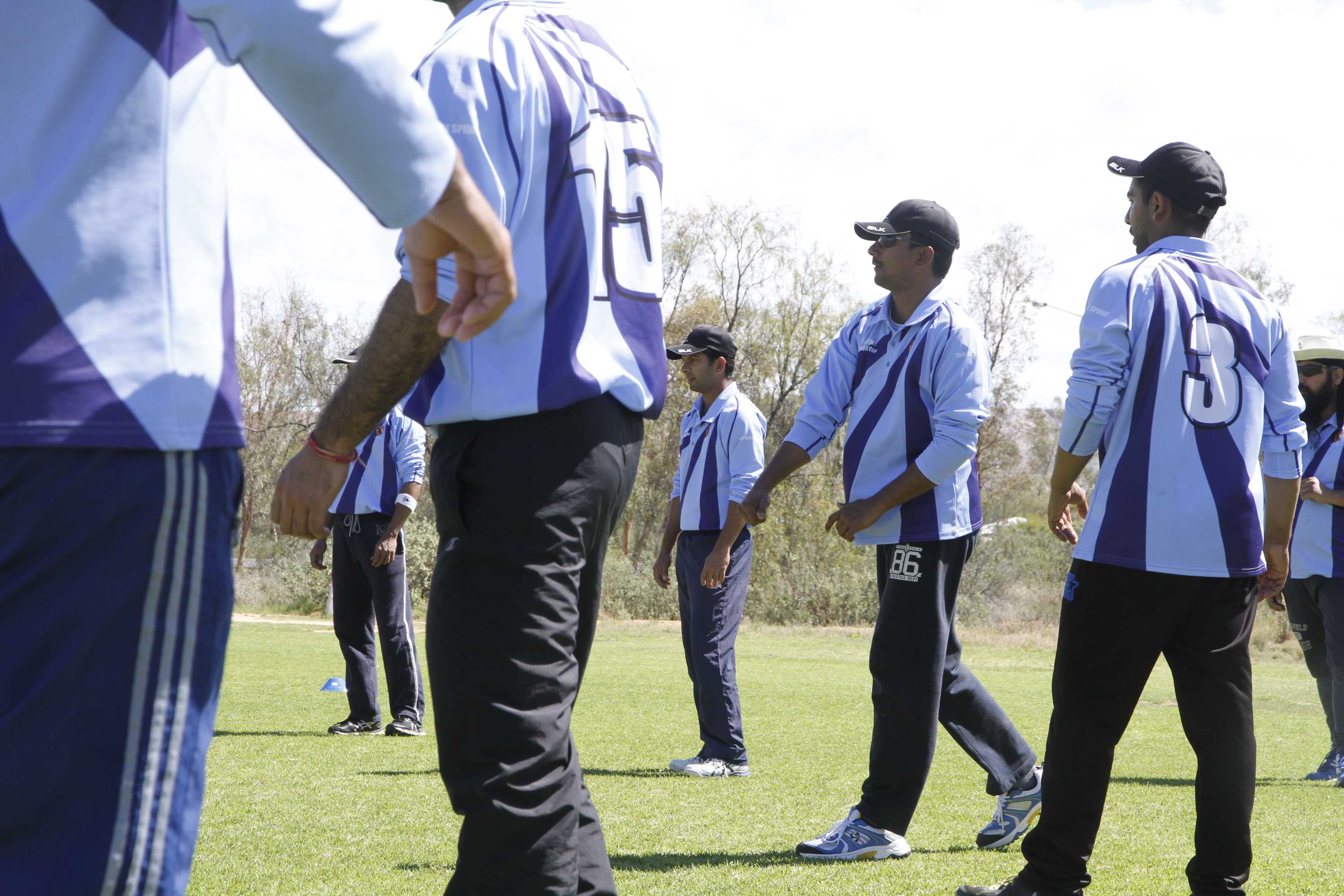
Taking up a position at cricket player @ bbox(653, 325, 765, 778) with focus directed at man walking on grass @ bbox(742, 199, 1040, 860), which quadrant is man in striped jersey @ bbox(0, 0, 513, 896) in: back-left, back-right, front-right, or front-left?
front-right

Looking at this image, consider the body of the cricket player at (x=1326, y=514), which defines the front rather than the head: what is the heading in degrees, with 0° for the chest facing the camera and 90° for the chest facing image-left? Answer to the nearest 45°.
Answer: approximately 45°

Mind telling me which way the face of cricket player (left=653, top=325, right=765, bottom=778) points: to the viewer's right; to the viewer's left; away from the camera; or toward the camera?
to the viewer's left

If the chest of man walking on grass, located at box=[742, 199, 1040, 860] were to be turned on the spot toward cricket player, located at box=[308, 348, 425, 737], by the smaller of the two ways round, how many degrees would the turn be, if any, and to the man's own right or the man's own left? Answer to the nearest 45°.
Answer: approximately 90° to the man's own right

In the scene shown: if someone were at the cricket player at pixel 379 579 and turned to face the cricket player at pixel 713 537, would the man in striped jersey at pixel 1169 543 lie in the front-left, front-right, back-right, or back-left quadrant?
front-right

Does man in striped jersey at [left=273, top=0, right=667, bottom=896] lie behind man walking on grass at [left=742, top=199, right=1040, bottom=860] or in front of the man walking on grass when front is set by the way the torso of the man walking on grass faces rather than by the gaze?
in front

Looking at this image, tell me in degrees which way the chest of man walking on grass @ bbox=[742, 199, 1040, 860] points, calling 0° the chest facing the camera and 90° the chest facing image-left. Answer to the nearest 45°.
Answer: approximately 45°

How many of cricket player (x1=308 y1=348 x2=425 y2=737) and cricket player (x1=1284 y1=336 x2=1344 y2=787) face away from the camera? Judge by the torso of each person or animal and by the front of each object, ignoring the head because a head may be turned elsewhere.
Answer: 0

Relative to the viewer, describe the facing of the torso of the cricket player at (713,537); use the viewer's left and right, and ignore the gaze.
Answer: facing the viewer and to the left of the viewer

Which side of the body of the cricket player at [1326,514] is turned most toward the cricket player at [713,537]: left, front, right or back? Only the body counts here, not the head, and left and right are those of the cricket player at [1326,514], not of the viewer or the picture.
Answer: front

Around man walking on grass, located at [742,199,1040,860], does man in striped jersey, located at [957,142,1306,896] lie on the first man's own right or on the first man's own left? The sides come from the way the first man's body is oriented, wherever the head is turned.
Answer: on the first man's own left

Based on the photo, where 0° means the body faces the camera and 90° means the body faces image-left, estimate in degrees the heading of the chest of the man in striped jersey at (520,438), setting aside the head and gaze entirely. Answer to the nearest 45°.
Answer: approximately 135°
